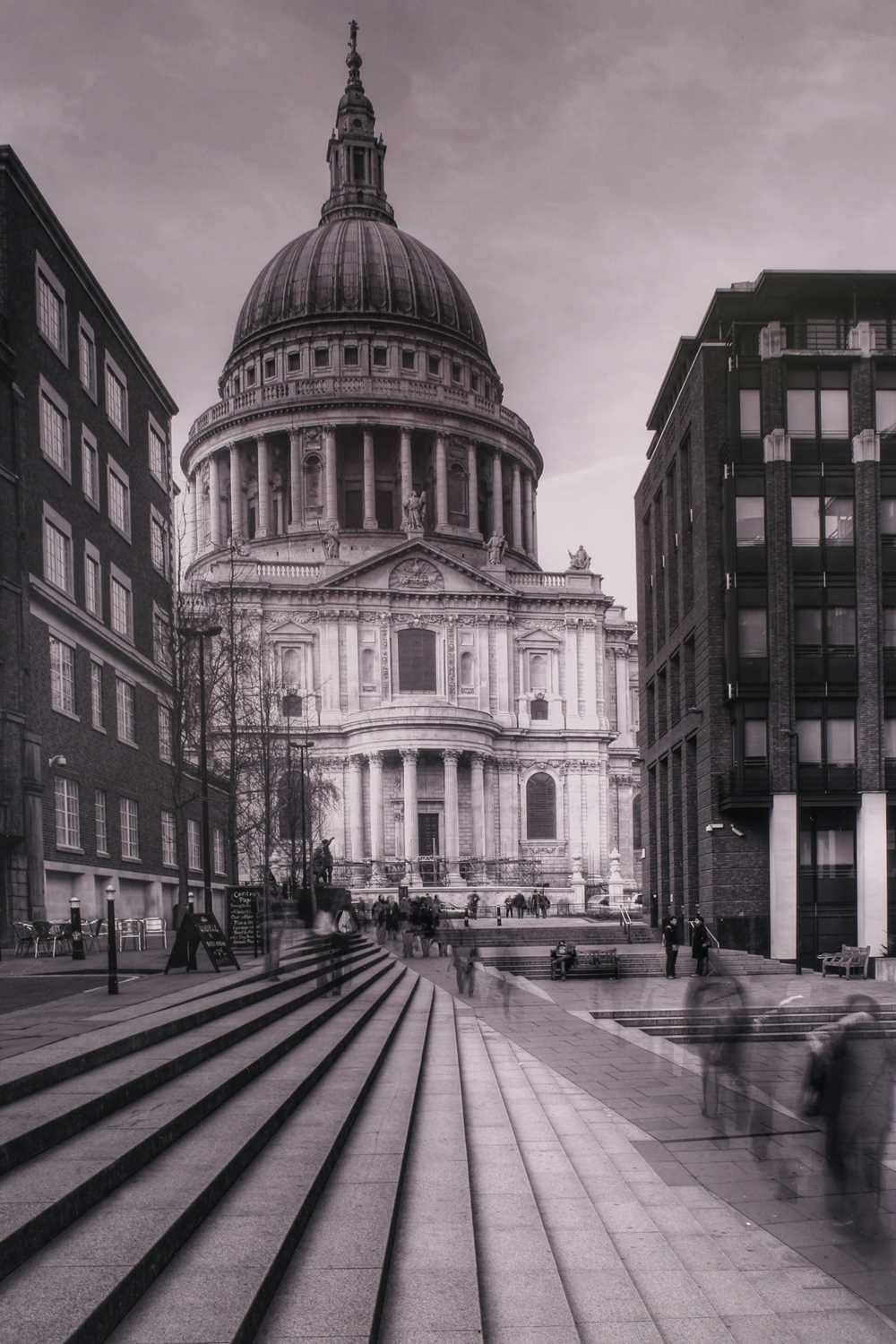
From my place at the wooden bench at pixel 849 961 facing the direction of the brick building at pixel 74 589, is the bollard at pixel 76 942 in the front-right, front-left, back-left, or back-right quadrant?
front-left

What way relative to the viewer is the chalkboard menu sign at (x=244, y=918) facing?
toward the camera

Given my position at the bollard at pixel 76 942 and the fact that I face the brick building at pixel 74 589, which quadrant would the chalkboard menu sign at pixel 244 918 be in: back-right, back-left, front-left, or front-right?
front-right

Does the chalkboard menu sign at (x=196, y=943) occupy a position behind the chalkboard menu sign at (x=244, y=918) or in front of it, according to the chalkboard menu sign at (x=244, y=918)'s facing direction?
in front
